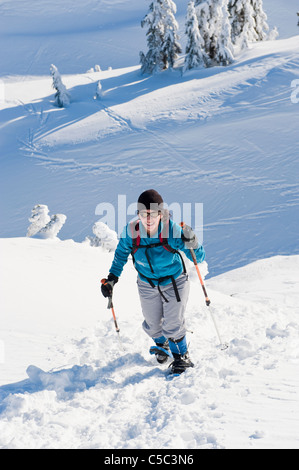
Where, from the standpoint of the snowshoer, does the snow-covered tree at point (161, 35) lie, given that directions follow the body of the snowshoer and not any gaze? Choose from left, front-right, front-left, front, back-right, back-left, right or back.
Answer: back

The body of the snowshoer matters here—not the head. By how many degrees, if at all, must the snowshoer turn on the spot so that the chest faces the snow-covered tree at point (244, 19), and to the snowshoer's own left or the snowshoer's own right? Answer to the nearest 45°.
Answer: approximately 180°

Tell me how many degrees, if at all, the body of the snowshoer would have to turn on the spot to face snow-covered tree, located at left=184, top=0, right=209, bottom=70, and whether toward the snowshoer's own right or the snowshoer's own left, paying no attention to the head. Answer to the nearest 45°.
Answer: approximately 180°

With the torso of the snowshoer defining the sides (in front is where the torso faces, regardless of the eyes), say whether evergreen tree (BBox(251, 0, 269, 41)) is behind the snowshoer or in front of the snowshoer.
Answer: behind

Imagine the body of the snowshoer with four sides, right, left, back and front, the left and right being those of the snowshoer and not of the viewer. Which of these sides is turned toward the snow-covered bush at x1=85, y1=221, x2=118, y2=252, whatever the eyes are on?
back

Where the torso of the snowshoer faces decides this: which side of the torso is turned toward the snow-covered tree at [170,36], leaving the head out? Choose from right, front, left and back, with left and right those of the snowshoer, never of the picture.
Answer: back

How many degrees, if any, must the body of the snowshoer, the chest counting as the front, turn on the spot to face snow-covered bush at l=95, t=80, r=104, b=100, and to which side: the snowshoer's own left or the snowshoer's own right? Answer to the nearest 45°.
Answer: approximately 180°

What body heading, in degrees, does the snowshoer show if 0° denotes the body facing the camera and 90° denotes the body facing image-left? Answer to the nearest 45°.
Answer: approximately 0°

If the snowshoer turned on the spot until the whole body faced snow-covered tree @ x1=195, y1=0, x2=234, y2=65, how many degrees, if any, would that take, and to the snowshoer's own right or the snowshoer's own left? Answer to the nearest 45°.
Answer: approximately 180°
